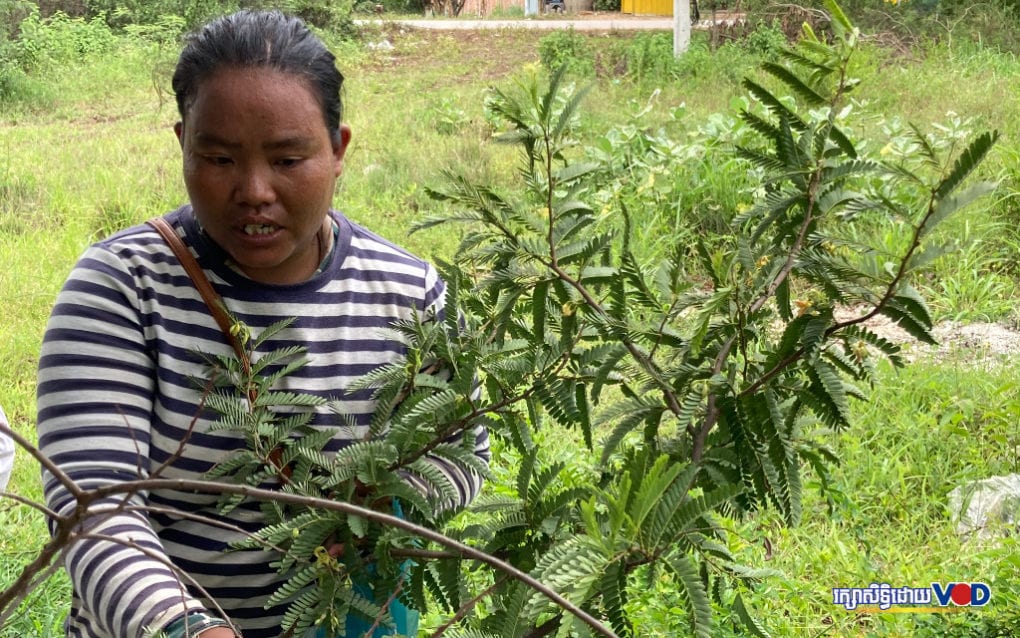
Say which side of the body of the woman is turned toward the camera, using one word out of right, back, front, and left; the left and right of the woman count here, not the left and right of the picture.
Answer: front

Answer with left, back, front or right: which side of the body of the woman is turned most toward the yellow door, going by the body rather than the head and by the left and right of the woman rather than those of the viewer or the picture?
back

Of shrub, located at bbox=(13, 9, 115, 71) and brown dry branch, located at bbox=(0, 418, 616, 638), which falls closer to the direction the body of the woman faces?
the brown dry branch

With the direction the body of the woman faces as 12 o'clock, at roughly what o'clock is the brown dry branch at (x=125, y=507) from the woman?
The brown dry branch is roughly at 12 o'clock from the woman.

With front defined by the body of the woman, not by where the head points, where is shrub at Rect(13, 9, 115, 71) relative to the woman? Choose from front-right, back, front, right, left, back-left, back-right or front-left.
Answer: back

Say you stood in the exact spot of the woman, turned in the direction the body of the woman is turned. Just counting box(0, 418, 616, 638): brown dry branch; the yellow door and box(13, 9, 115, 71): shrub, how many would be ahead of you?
1
